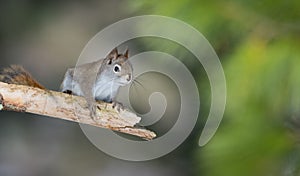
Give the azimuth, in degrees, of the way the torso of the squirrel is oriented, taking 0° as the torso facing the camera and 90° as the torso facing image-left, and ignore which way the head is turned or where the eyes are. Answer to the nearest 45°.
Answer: approximately 315°
